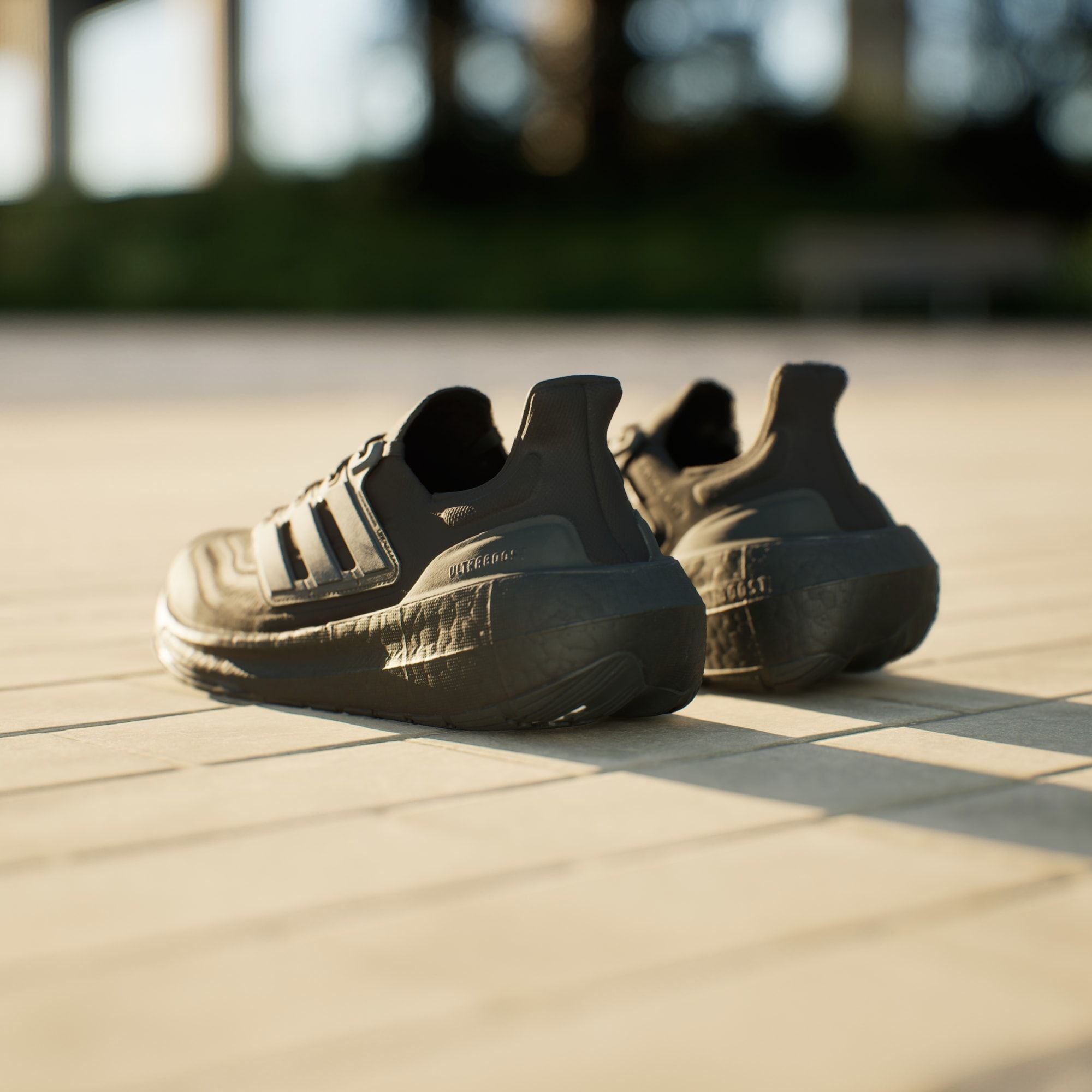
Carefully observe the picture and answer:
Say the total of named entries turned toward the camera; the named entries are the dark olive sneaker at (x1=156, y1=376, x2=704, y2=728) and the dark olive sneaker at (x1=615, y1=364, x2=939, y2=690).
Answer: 0

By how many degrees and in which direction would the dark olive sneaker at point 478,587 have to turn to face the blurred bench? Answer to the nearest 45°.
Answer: approximately 45° to its right

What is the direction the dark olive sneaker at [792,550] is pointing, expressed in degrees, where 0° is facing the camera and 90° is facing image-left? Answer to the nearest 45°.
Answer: approximately 135°

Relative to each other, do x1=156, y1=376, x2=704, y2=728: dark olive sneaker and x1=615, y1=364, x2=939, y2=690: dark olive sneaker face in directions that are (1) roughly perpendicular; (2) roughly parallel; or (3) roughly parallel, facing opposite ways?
roughly parallel

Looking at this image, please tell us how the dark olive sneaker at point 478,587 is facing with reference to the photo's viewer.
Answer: facing away from the viewer and to the left of the viewer

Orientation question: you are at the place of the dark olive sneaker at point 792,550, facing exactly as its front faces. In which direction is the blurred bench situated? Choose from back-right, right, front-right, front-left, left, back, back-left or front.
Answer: front-right

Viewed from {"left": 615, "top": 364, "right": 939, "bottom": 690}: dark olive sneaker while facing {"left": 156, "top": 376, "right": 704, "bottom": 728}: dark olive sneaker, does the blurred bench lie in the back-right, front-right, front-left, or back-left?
back-right
